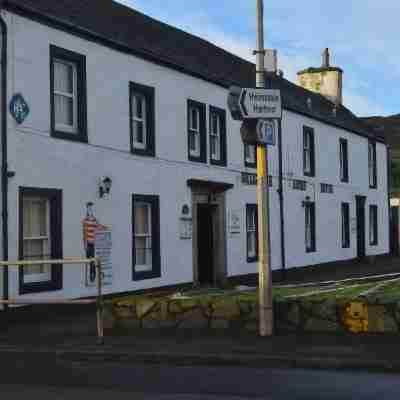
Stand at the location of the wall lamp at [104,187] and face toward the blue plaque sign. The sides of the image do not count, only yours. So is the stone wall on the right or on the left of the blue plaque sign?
left

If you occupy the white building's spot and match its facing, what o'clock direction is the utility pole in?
The utility pole is roughly at 1 o'clock from the white building.

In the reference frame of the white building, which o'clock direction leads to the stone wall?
The stone wall is roughly at 1 o'clock from the white building.

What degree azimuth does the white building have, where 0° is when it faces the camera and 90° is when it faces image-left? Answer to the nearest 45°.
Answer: approximately 315°
